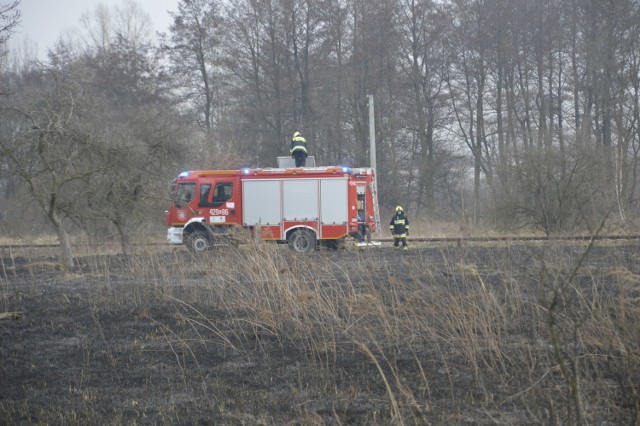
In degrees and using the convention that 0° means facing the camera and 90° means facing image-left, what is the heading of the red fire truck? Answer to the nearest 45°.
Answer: approximately 90°

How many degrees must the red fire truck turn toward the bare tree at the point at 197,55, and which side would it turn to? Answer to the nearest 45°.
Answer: approximately 90° to its right
